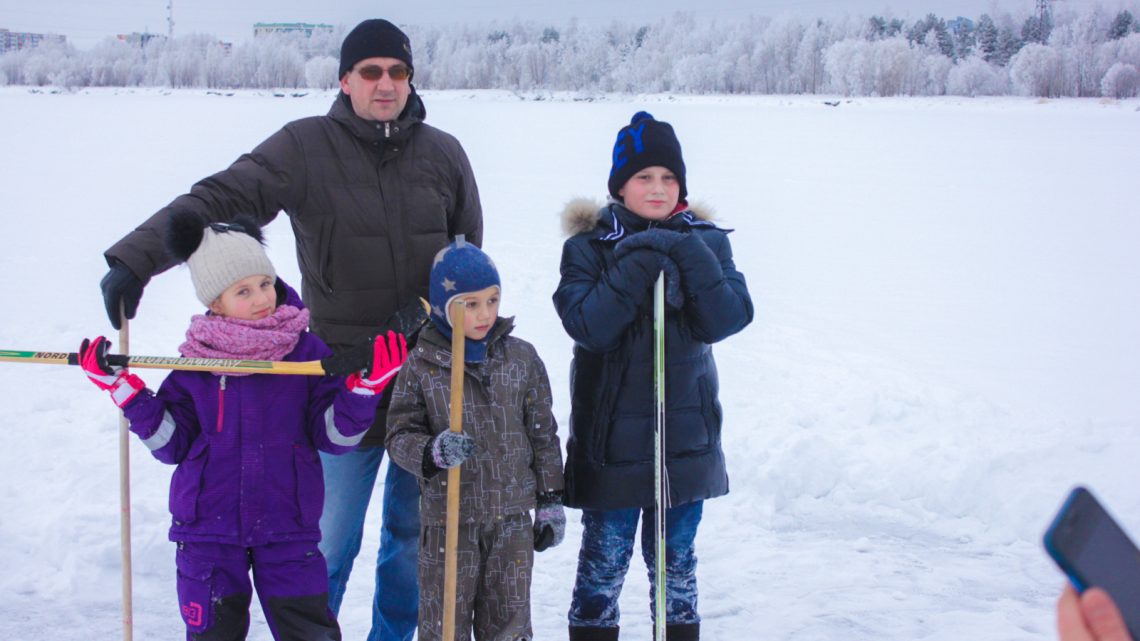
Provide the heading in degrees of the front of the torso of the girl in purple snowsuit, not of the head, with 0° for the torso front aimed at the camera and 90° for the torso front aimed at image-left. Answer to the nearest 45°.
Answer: approximately 0°

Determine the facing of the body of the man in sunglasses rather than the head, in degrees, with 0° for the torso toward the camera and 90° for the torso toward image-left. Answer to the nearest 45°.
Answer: approximately 0°

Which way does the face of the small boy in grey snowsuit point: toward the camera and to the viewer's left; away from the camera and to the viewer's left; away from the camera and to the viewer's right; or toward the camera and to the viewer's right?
toward the camera and to the viewer's right

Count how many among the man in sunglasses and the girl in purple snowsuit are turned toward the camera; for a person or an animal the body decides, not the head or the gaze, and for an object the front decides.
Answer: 2
